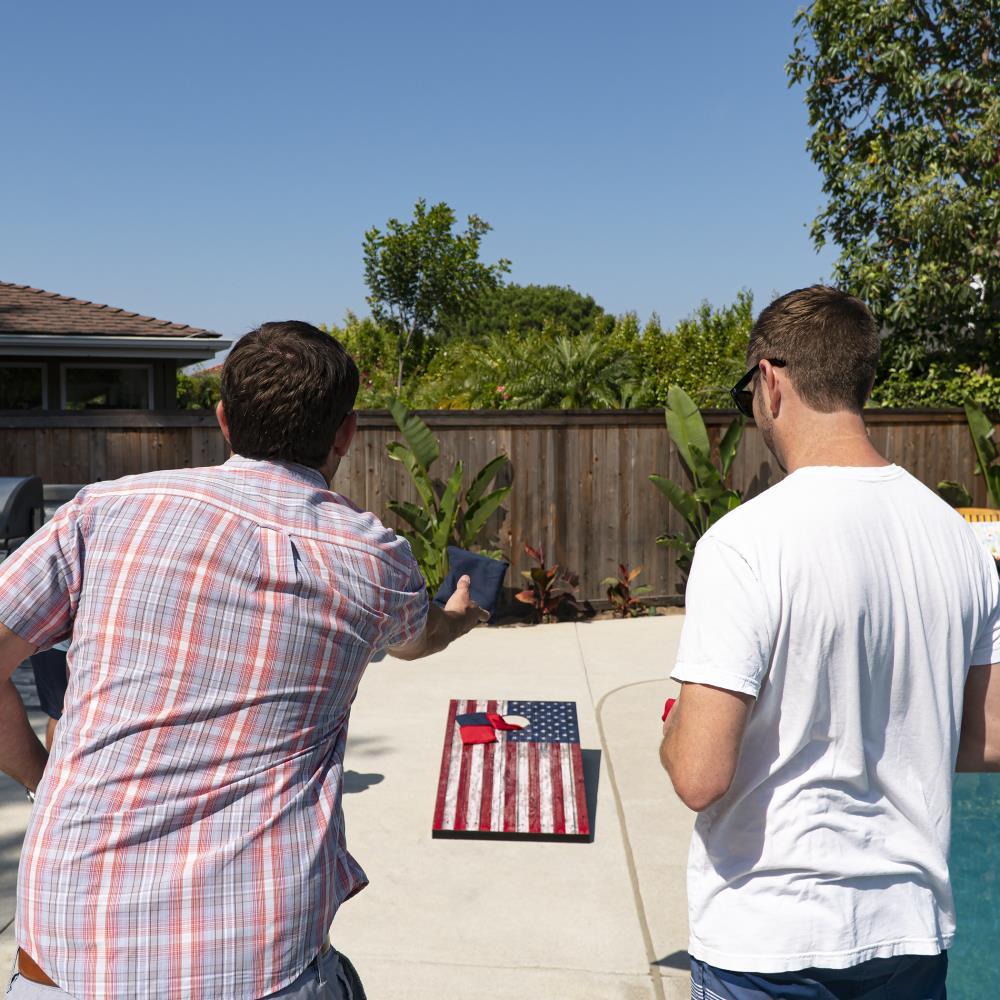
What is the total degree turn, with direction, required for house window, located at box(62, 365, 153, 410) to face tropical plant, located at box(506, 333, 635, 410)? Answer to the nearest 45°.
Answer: approximately 45° to its left

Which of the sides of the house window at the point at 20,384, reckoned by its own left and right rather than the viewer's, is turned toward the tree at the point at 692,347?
left

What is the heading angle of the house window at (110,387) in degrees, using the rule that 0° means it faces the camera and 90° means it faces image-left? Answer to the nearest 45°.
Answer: approximately 0°

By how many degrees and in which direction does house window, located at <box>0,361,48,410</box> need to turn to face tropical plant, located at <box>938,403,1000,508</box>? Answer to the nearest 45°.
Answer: approximately 45° to its left

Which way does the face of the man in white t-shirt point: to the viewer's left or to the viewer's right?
to the viewer's left

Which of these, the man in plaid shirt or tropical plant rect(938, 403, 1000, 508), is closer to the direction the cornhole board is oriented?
the man in plaid shirt

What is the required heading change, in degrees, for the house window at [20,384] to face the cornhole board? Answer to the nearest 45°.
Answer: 0° — it already faces it
